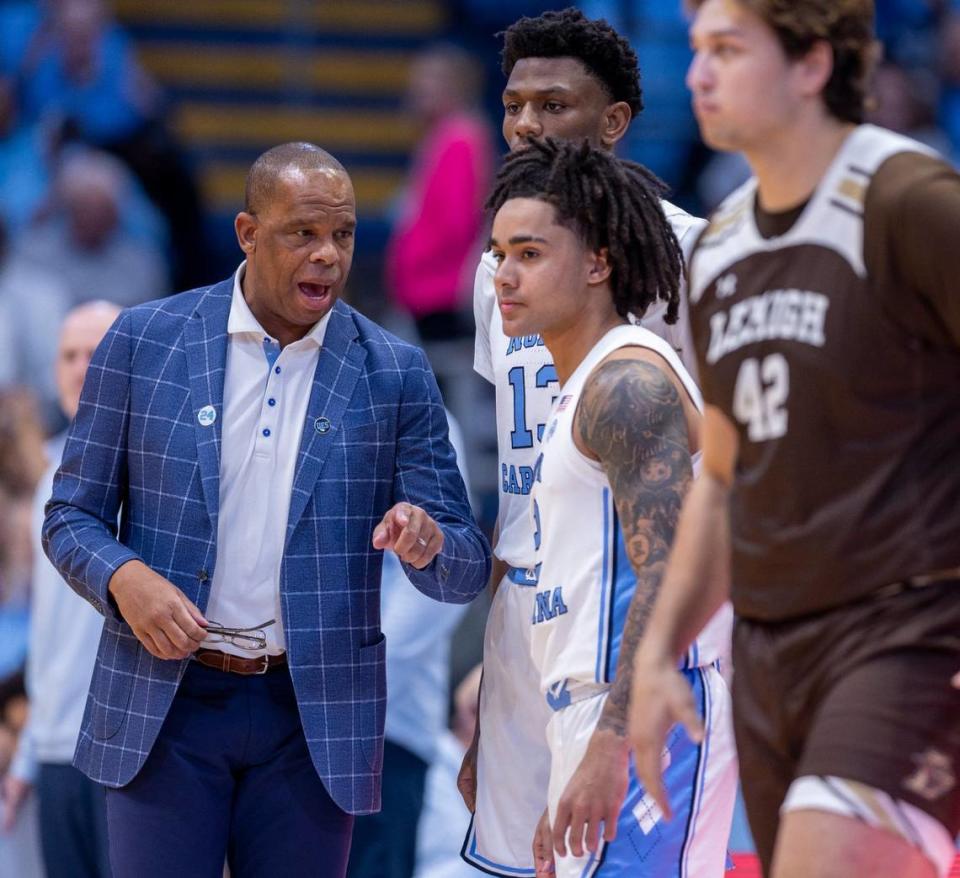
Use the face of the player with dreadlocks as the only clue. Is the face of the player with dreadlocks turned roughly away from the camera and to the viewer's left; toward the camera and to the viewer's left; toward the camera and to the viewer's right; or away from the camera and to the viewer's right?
toward the camera and to the viewer's left

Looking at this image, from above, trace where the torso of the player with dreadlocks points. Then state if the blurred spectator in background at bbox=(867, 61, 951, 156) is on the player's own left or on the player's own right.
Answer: on the player's own right

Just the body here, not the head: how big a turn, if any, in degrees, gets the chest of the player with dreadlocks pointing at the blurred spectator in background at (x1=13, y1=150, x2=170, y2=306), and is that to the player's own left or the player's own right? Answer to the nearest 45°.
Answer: approximately 45° to the player's own right

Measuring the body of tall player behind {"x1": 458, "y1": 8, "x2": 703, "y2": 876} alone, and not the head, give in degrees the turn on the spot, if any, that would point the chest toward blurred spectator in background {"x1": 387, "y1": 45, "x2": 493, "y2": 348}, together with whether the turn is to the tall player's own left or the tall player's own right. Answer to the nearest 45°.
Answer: approximately 135° to the tall player's own right

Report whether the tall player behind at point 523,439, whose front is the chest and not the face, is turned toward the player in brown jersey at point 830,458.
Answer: no

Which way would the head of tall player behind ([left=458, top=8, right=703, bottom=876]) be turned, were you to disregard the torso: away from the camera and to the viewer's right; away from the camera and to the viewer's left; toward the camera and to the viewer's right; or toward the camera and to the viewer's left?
toward the camera and to the viewer's left

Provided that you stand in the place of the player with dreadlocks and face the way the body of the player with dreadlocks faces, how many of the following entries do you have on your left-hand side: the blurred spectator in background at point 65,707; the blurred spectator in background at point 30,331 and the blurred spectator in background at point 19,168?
0

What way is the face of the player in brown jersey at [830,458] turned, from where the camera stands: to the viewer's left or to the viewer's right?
to the viewer's left

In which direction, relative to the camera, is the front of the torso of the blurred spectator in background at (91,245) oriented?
toward the camera

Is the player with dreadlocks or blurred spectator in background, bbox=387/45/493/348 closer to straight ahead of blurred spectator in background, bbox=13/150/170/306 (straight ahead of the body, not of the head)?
the player with dreadlocks

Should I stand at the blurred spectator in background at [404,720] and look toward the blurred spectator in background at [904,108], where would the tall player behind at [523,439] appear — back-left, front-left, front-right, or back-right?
back-right

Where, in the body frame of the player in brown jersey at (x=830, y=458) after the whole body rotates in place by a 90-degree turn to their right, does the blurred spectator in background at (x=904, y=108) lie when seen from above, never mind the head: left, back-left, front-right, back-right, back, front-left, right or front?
front-right

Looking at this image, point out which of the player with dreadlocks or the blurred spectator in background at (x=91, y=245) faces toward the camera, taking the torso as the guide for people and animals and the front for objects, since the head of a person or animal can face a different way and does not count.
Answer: the blurred spectator in background

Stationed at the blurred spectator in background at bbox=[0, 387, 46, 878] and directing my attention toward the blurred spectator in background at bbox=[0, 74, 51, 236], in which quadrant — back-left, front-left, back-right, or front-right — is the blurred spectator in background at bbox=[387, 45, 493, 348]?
front-right

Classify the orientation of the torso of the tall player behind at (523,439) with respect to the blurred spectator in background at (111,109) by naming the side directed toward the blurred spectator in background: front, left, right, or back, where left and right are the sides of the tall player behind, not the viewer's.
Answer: right

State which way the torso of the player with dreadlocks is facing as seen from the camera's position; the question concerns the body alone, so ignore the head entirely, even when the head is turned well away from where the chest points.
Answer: to the viewer's left
